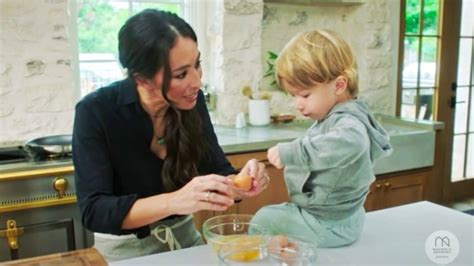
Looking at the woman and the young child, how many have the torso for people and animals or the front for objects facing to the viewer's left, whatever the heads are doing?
1

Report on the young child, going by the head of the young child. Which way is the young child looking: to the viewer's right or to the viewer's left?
to the viewer's left

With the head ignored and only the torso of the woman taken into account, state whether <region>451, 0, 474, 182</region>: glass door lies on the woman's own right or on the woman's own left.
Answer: on the woman's own left

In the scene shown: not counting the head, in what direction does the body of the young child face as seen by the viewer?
to the viewer's left

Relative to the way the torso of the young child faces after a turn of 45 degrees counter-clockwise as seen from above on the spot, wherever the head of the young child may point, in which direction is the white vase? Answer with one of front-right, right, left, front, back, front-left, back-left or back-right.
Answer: back-right

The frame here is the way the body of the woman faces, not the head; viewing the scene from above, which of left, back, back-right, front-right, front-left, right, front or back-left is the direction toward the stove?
back

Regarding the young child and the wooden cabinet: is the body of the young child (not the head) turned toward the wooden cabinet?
no

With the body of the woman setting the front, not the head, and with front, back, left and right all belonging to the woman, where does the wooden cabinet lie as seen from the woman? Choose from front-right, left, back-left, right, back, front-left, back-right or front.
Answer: left

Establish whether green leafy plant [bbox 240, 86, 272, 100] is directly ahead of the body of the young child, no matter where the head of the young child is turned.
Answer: no

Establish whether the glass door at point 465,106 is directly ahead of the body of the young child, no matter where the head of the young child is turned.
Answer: no

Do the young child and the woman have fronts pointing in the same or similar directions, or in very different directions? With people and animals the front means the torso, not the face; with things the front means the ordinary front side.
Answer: very different directions

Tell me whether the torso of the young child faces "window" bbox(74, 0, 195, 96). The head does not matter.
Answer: no

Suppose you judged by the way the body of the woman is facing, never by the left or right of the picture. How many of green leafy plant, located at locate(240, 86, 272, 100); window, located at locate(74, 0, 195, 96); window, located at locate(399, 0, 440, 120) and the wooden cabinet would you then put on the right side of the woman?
0

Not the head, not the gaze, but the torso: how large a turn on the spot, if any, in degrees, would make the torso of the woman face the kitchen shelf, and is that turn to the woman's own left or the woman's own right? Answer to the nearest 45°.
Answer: approximately 90° to the woman's own left

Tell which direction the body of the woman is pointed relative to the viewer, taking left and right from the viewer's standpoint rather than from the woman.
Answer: facing the viewer and to the right of the viewer
